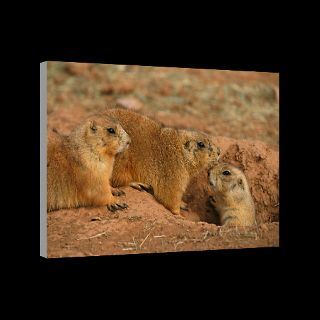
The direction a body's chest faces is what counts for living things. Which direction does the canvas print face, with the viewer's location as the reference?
facing the viewer and to the right of the viewer
